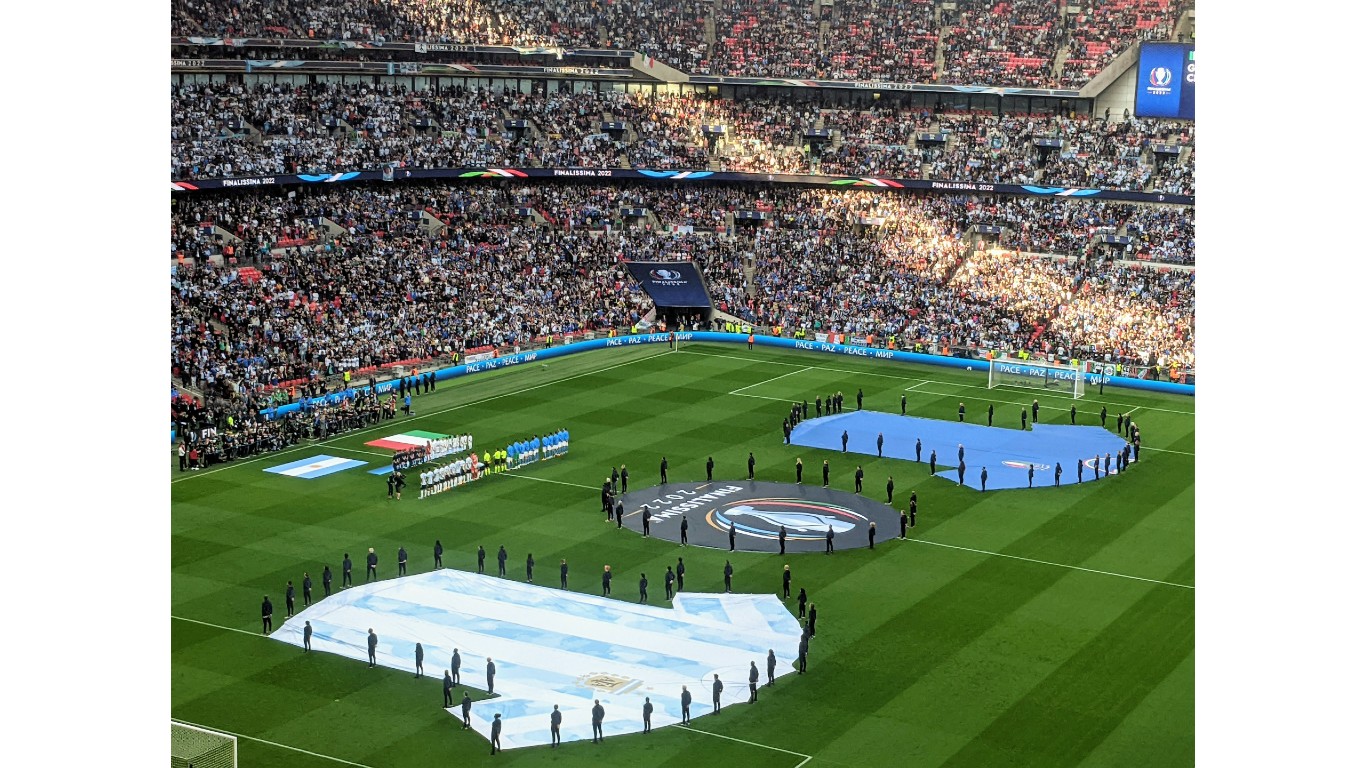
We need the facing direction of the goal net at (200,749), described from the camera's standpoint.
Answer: facing away from the viewer and to the right of the viewer
